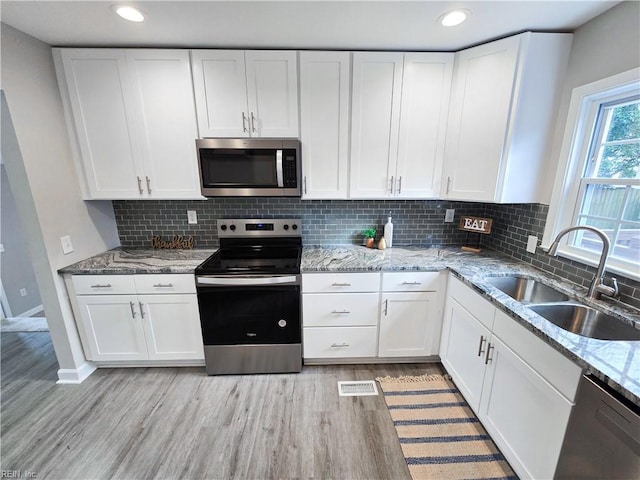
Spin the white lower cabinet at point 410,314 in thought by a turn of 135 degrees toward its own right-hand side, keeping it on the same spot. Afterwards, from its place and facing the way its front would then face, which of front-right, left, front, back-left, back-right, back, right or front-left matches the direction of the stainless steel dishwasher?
back

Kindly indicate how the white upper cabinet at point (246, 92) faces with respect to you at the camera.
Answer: facing the viewer

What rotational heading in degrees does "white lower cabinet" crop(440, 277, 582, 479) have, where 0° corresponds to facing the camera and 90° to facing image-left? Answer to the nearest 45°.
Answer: approximately 45°

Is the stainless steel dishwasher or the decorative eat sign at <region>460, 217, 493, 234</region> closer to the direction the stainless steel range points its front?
the stainless steel dishwasher

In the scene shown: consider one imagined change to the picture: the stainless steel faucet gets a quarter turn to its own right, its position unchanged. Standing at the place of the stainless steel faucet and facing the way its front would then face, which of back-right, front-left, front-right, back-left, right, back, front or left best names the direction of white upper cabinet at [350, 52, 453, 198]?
front-left

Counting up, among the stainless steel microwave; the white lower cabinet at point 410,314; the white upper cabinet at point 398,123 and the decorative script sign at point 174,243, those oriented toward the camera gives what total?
4

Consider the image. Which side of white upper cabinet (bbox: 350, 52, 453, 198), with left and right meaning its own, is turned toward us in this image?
front

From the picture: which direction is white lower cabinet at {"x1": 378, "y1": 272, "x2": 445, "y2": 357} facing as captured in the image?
toward the camera

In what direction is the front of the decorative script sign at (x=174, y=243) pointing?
toward the camera

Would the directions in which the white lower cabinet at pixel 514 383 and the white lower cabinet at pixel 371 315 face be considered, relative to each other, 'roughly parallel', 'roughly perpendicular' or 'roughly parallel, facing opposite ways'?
roughly perpendicular

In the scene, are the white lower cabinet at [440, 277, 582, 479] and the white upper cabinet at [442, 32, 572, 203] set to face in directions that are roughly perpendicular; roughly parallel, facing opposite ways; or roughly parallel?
roughly parallel

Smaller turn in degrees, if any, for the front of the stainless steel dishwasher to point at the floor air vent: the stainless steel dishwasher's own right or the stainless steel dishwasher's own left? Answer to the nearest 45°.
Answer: approximately 45° to the stainless steel dishwasher's own right

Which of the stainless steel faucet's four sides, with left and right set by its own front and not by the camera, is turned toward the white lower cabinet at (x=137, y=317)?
front

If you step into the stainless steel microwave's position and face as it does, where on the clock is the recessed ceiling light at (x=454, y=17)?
The recessed ceiling light is roughly at 10 o'clock from the stainless steel microwave.

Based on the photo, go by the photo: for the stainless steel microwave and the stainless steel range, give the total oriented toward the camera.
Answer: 2

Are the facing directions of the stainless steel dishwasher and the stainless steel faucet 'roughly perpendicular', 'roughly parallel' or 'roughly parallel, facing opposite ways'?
roughly parallel
